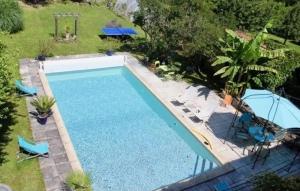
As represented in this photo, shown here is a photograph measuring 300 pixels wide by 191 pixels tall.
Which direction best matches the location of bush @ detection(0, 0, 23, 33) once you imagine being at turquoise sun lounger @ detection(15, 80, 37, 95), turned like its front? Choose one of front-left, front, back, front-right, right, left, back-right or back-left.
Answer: left

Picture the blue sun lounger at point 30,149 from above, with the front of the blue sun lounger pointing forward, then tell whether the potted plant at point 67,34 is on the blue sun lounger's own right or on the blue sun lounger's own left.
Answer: on the blue sun lounger's own left

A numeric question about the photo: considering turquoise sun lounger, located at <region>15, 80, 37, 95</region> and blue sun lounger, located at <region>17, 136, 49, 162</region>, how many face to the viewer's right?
2

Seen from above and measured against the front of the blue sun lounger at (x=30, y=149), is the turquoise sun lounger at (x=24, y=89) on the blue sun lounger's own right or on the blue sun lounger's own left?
on the blue sun lounger's own left

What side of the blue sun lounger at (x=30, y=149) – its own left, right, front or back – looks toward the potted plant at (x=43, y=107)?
left

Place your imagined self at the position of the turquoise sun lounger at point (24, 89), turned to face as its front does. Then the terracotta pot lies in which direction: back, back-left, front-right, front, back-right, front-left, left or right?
front

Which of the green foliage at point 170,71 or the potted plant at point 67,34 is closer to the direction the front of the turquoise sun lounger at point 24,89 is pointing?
the green foliage

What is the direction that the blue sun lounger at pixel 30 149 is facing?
to the viewer's right

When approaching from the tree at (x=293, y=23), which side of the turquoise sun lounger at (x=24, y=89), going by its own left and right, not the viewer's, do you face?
front

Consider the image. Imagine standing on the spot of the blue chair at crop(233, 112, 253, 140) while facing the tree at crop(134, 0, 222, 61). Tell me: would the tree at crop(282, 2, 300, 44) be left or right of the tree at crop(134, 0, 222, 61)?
right

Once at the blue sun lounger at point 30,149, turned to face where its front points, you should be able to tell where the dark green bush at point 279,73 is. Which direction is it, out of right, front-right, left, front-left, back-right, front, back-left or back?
front

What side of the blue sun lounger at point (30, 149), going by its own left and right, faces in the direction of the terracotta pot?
front

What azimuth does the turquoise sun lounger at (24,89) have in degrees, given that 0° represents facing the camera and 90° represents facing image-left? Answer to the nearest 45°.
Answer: approximately 270°

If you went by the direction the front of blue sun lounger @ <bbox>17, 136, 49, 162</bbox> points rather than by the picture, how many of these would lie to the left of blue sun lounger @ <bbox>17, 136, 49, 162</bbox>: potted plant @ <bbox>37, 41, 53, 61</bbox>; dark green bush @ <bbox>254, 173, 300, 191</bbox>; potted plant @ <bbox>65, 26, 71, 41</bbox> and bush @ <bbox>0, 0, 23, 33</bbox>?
3

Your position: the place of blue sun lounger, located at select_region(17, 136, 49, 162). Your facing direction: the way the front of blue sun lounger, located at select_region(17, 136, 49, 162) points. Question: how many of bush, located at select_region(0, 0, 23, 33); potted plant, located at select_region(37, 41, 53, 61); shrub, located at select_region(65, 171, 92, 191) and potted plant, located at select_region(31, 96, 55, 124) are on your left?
3

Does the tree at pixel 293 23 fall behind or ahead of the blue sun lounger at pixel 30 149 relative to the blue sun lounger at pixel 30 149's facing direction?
ahead
